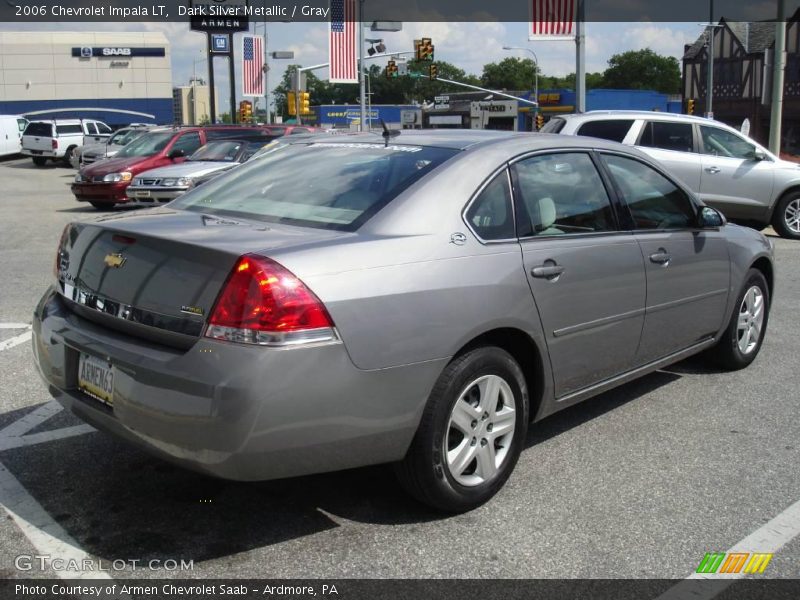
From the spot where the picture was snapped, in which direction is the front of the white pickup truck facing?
facing away from the viewer and to the right of the viewer

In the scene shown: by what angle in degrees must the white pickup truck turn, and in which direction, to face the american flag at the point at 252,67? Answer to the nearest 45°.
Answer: approximately 90° to its right

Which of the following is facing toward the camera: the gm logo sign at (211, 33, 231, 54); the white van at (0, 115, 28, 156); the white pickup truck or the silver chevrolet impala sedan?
the gm logo sign

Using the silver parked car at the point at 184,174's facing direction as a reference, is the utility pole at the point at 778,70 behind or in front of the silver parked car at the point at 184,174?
behind

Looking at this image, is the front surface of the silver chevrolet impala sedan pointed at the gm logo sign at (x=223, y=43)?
no

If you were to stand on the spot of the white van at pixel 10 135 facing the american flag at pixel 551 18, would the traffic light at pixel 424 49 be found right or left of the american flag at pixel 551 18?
left

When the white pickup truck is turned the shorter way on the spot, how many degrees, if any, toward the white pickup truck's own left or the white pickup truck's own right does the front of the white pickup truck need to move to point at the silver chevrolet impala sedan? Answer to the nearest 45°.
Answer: approximately 135° to the white pickup truck's own right

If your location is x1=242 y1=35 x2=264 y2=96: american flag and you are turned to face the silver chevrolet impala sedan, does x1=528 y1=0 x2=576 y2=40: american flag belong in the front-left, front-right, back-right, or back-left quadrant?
front-left

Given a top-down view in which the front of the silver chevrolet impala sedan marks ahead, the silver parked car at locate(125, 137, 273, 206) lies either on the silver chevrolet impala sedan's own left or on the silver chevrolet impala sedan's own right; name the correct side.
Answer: on the silver chevrolet impala sedan's own left

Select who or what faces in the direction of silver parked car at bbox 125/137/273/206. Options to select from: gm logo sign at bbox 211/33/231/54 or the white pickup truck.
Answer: the gm logo sign

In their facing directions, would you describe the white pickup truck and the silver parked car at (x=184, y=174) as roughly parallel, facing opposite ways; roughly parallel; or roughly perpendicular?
roughly parallel, facing opposite ways

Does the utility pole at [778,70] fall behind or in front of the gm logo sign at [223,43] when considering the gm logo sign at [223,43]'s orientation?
in front

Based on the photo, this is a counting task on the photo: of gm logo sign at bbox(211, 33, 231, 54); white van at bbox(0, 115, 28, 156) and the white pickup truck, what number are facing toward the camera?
1

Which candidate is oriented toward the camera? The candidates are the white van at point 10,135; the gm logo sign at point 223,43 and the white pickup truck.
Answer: the gm logo sign

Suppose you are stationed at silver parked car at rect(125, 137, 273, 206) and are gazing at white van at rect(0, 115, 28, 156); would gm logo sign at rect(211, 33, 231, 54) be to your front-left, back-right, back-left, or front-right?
front-right

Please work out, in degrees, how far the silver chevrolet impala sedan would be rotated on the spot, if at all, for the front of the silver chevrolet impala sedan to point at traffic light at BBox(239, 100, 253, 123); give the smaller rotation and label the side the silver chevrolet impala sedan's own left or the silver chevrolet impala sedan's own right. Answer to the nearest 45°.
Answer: approximately 45° to the silver chevrolet impala sedan's own left

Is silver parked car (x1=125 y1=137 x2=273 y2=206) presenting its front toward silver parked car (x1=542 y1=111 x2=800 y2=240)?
no

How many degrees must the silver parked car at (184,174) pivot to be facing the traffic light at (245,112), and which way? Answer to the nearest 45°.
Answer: approximately 135° to its right

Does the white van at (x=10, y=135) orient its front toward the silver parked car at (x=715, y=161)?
no

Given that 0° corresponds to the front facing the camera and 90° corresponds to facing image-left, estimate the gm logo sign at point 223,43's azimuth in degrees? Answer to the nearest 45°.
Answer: approximately 0°
